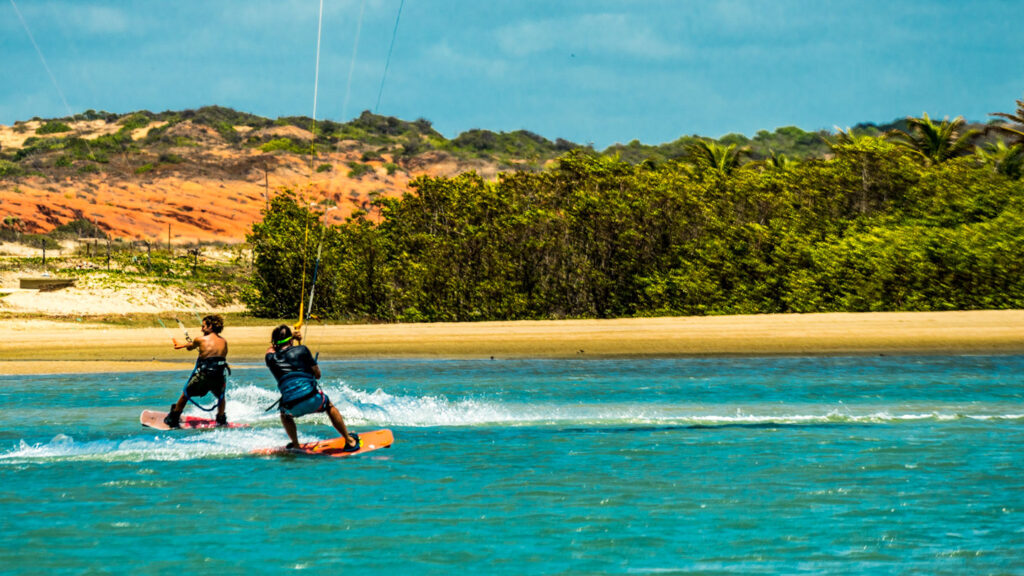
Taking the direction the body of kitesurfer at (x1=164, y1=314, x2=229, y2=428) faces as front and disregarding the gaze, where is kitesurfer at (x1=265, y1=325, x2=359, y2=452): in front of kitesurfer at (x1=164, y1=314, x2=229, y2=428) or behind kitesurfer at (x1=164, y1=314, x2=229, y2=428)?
behind

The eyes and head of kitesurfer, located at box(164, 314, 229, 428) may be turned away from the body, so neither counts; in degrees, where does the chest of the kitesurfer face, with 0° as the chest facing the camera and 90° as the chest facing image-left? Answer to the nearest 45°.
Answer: approximately 135°
